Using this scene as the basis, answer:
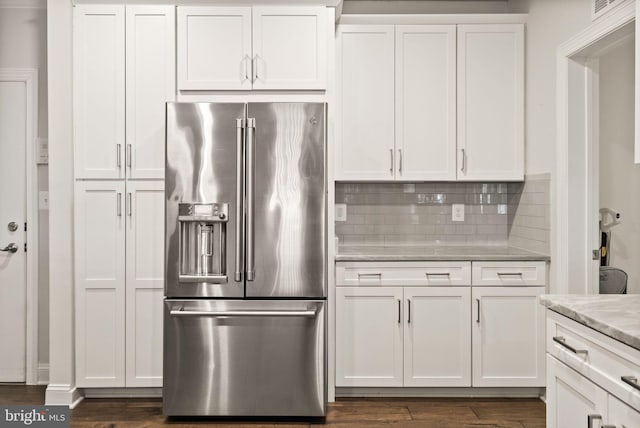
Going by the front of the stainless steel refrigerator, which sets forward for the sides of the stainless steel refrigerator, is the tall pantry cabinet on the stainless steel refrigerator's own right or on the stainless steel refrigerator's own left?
on the stainless steel refrigerator's own right

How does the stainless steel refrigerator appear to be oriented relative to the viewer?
toward the camera

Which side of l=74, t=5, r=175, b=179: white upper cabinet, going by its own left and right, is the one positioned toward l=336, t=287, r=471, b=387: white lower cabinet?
left

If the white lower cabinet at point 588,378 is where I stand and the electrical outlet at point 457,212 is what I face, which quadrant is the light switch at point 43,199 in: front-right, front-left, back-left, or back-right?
front-left

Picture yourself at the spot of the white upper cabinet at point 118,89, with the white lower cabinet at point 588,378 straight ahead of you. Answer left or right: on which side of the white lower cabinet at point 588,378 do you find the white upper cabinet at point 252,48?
left

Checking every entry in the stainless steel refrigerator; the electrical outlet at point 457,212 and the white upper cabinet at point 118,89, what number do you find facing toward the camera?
3

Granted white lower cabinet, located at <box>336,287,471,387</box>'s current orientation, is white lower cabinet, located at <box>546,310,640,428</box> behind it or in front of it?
in front

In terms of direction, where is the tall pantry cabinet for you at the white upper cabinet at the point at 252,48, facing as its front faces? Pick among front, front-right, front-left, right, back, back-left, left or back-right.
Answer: right

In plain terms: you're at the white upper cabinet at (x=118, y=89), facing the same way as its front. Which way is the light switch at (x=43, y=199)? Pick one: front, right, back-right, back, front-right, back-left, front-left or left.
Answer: back-right

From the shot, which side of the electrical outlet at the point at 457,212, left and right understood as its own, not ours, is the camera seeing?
front

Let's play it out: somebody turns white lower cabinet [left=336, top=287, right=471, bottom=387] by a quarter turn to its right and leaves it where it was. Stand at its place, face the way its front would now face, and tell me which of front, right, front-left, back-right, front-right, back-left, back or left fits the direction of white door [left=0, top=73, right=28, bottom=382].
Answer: front

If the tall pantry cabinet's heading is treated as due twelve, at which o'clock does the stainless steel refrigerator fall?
The stainless steel refrigerator is roughly at 10 o'clock from the tall pantry cabinet.

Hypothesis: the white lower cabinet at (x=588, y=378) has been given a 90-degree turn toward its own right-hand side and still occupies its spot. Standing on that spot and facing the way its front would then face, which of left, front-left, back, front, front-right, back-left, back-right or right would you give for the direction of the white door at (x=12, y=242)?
front-left

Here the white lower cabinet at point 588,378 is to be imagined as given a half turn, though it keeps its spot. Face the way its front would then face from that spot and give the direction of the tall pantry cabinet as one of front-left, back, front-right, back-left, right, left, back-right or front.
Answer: back-left

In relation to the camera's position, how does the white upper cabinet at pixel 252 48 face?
facing the viewer
